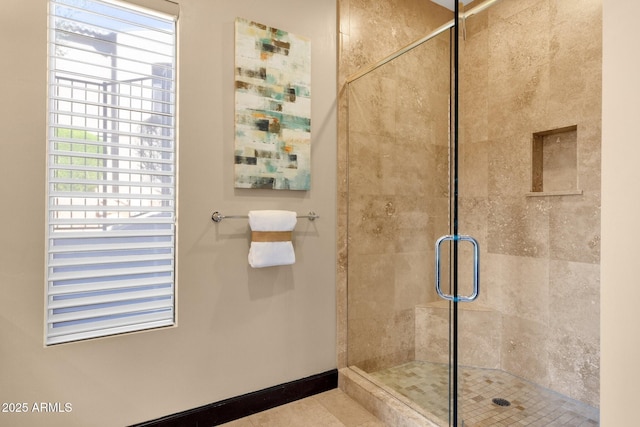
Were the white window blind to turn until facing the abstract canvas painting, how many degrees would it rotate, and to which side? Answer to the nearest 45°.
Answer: approximately 45° to its left

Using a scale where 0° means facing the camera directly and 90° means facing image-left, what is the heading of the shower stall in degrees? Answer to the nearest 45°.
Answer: approximately 45°

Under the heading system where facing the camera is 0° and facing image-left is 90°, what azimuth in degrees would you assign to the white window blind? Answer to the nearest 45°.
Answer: approximately 315°
